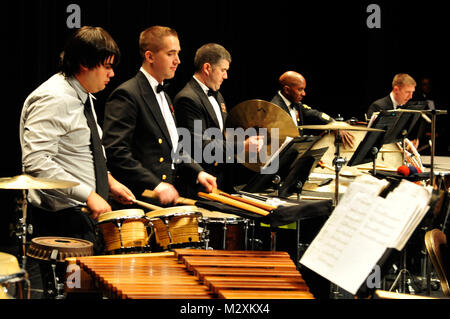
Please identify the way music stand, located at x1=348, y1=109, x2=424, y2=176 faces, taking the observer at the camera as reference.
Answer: facing away from the viewer and to the left of the viewer

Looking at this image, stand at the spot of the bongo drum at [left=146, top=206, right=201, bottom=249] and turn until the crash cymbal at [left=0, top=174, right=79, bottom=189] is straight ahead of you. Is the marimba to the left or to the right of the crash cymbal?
left

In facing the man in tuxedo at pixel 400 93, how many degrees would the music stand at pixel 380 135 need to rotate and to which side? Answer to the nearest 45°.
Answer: approximately 45° to its right

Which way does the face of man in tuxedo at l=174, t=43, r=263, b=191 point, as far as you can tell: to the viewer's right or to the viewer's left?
to the viewer's right

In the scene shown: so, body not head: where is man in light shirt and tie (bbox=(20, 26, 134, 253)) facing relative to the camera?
to the viewer's right

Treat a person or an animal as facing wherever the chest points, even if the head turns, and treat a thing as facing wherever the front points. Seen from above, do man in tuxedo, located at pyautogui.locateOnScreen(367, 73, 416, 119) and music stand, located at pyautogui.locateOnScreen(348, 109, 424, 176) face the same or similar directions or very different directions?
very different directions

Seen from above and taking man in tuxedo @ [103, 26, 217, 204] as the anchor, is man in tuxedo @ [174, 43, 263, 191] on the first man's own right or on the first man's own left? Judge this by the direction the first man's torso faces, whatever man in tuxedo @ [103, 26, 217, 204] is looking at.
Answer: on the first man's own left
